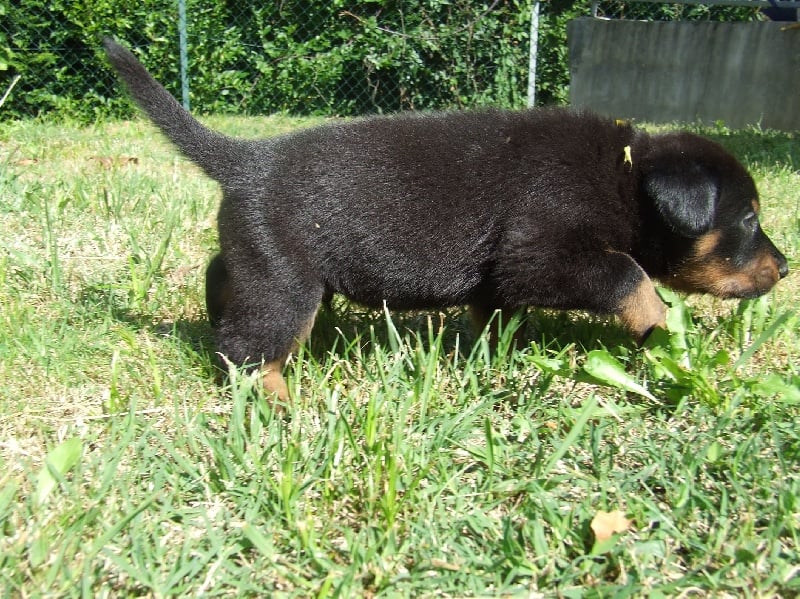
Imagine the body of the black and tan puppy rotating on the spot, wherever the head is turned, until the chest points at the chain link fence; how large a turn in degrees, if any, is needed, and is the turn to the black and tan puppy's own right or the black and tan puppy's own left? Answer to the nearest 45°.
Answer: approximately 90° to the black and tan puppy's own left

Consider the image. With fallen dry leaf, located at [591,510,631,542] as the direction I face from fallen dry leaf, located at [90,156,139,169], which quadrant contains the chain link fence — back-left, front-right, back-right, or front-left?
back-left

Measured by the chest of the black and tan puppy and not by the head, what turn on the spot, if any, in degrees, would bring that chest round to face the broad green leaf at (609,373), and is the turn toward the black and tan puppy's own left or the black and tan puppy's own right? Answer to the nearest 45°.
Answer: approximately 45° to the black and tan puppy's own right

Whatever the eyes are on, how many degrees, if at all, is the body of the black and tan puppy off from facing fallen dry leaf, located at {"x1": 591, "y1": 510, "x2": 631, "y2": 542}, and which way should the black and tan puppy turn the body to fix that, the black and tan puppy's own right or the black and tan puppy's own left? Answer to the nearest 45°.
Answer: approximately 90° to the black and tan puppy's own right

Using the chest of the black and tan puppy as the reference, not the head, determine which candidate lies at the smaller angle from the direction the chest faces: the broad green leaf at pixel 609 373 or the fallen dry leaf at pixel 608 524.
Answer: the broad green leaf

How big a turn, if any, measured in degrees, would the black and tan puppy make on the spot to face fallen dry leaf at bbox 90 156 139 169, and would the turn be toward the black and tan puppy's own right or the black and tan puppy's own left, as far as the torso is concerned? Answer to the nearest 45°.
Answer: approximately 135° to the black and tan puppy's own left

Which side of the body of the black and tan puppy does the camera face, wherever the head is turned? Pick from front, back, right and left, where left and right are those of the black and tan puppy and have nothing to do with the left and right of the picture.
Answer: right

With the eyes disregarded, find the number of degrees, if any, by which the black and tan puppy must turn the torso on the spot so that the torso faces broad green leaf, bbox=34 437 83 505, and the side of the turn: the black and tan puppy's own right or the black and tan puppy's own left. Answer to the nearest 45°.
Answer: approximately 135° to the black and tan puppy's own right
